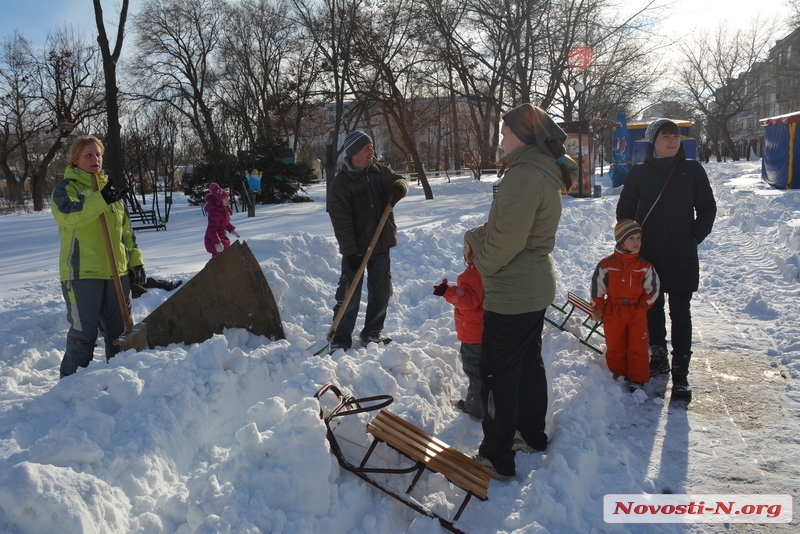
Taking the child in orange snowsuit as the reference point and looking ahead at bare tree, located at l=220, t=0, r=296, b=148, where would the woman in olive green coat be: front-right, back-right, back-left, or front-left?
back-left

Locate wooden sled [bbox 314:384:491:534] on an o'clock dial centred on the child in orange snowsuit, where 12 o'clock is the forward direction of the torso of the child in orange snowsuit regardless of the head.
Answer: The wooden sled is roughly at 1 o'clock from the child in orange snowsuit.

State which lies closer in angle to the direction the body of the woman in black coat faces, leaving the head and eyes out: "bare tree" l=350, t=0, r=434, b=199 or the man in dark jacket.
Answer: the man in dark jacket

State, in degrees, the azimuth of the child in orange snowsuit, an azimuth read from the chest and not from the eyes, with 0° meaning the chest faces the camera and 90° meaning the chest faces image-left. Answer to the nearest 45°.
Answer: approximately 0°

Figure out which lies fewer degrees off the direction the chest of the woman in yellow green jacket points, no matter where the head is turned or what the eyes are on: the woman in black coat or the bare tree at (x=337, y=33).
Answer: the woman in black coat
